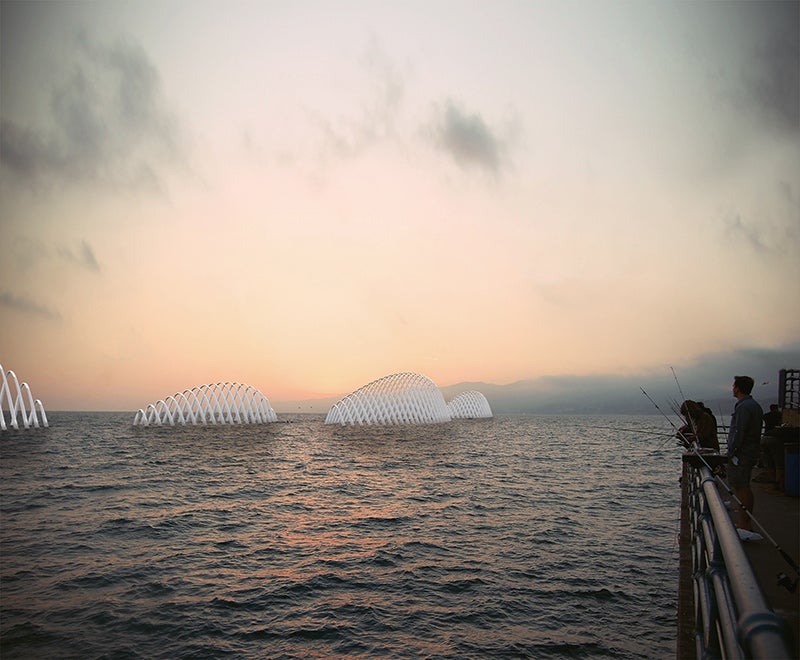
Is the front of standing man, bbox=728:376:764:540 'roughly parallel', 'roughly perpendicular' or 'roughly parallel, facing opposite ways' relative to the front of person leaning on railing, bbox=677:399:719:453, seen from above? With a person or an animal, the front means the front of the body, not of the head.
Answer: roughly parallel

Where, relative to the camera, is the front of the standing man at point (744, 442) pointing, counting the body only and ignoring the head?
to the viewer's left

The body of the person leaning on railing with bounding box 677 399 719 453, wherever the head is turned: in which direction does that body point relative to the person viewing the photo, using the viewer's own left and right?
facing to the left of the viewer

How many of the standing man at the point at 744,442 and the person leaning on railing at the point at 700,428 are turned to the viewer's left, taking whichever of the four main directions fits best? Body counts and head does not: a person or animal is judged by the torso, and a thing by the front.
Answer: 2

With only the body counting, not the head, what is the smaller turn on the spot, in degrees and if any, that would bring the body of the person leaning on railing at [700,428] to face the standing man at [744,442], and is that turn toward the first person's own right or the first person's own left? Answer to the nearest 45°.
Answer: approximately 90° to the first person's own left

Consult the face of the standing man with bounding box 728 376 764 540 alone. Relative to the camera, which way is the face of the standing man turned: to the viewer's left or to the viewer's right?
to the viewer's left
